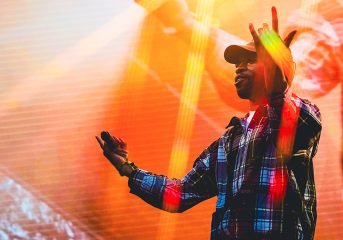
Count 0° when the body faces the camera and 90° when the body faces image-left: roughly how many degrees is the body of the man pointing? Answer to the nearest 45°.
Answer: approximately 45°
